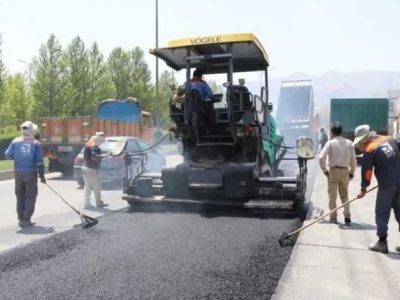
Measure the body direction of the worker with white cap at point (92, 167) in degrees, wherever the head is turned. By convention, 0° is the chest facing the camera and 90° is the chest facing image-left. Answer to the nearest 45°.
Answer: approximately 270°

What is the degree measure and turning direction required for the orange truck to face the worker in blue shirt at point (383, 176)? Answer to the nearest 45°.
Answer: approximately 135° to its right

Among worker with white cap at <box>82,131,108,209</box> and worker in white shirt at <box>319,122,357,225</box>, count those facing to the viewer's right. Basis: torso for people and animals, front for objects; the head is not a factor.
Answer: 1

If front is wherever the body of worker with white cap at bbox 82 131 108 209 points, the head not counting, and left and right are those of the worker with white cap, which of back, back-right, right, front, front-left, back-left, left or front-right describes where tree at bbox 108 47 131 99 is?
left

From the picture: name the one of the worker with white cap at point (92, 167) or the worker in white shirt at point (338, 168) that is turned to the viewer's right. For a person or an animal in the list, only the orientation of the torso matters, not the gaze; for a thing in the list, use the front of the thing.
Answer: the worker with white cap

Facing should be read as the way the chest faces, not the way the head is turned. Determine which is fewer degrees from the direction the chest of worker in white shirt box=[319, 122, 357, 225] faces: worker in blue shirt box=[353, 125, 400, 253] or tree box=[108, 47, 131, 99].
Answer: the tree

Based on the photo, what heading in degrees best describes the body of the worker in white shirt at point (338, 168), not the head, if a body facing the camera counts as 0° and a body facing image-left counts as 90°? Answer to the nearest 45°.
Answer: approximately 180°
